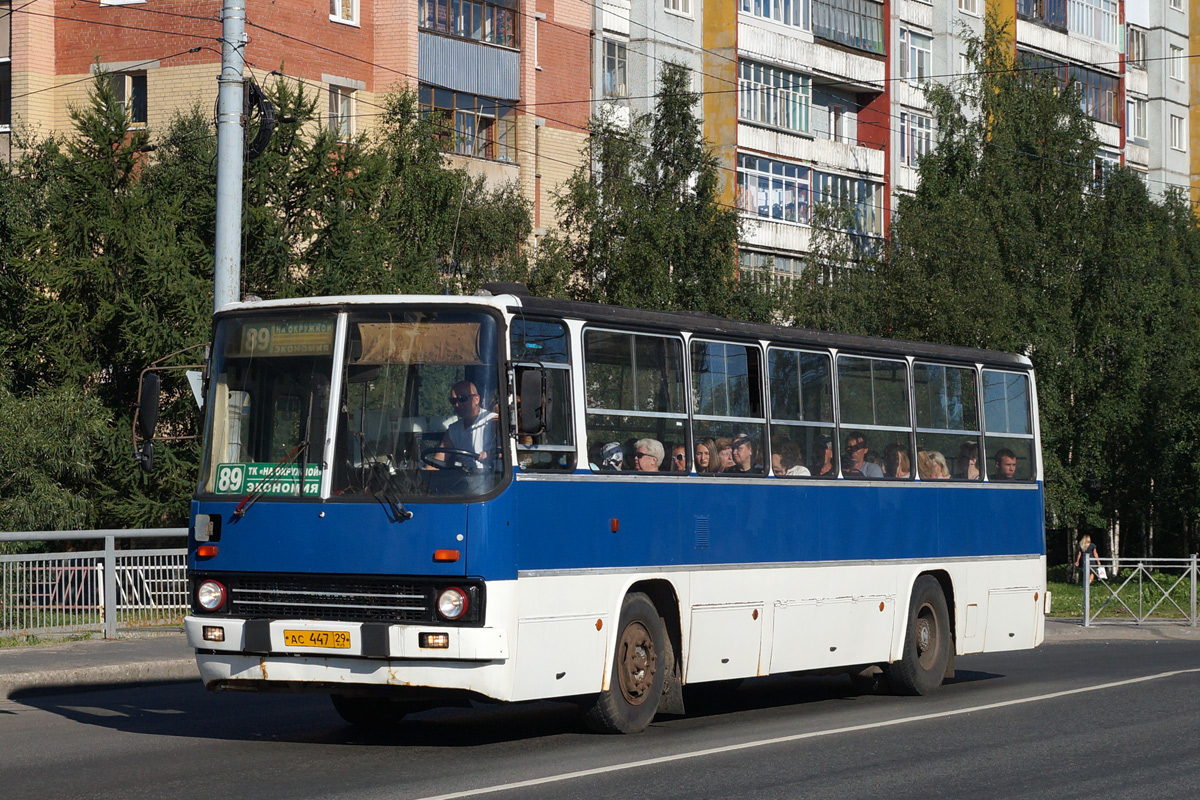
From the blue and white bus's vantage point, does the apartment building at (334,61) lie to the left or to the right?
on its right

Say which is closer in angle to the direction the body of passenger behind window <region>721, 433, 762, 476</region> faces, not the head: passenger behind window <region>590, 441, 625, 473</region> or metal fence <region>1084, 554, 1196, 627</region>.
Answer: the passenger behind window

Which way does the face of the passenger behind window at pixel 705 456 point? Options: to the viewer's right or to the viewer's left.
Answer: to the viewer's left

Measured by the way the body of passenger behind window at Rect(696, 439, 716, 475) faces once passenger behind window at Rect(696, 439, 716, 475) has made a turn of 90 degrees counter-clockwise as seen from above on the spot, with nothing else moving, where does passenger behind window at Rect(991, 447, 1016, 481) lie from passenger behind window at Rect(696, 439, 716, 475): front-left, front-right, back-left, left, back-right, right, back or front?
left

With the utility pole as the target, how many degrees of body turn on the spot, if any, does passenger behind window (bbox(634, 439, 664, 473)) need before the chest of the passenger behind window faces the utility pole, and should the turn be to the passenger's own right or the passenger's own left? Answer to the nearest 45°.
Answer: approximately 90° to the passenger's own right

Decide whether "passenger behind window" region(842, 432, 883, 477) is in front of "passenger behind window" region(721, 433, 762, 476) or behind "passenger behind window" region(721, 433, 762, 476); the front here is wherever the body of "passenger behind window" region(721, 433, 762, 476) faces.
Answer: behind

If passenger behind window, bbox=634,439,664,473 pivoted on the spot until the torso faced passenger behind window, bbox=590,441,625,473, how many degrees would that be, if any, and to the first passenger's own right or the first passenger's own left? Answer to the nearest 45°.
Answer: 0° — they already face them

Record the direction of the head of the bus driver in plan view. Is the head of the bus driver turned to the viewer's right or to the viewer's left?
to the viewer's left

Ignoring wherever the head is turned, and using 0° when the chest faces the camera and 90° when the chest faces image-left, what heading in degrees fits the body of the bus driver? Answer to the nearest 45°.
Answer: approximately 45°

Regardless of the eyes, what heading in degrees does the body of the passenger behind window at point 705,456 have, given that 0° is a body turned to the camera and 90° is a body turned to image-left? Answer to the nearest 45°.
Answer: approximately 45°
